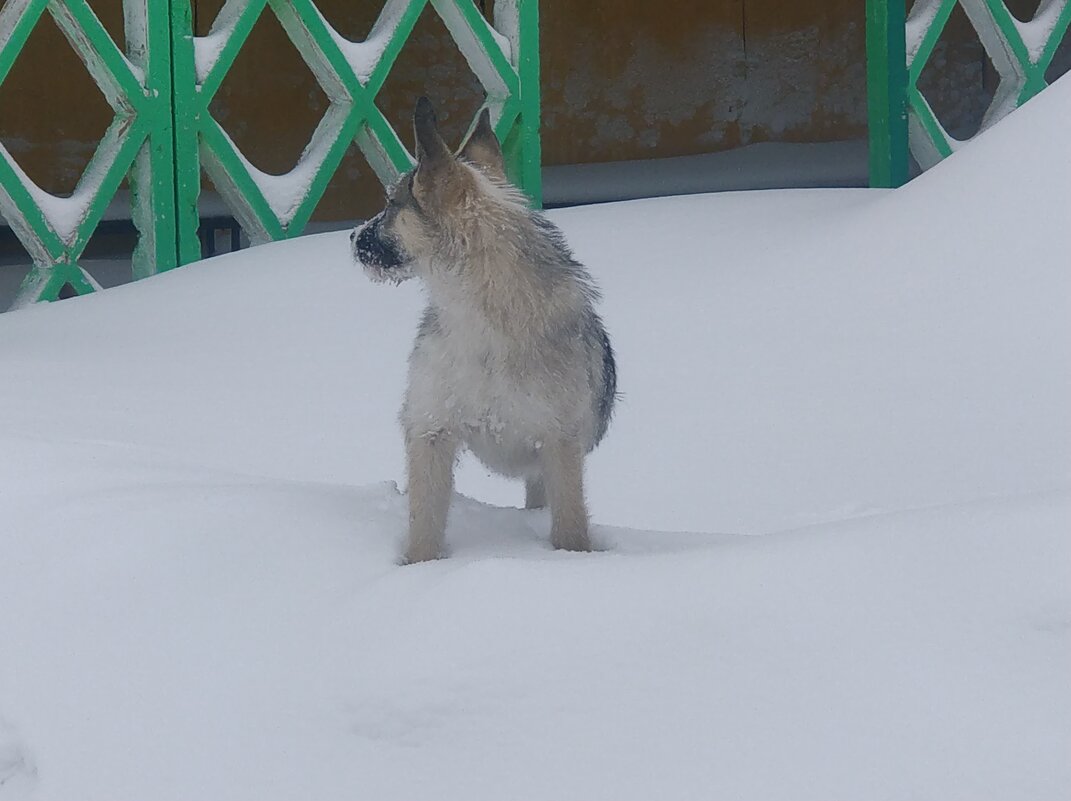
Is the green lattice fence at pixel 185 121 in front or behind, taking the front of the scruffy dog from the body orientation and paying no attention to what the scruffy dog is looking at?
behind

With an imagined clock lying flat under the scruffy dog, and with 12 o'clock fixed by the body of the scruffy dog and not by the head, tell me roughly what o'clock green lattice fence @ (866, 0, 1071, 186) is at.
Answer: The green lattice fence is roughly at 7 o'clock from the scruffy dog.

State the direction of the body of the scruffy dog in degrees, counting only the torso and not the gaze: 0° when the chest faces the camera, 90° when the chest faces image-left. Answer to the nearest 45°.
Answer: approximately 0°
